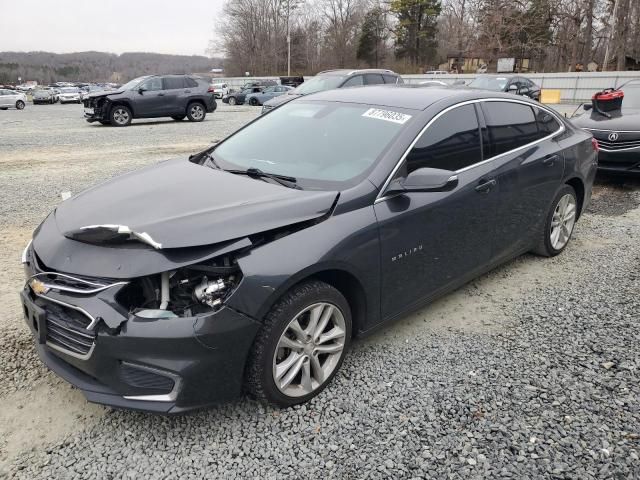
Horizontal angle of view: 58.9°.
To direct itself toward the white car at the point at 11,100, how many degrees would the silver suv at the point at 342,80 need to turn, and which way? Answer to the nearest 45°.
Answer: approximately 90° to its right

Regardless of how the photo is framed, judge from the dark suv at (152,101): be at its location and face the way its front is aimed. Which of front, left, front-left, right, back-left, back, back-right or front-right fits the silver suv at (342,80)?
back-left

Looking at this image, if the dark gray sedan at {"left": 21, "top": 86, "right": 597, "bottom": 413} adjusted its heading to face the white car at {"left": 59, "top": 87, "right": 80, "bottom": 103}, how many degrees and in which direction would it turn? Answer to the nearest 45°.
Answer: approximately 90° to its right

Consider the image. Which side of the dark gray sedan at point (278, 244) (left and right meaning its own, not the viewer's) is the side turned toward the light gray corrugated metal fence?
back

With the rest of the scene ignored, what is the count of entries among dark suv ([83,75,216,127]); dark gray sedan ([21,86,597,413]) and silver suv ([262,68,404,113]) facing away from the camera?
0

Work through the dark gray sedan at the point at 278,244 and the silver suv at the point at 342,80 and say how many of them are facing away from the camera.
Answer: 0

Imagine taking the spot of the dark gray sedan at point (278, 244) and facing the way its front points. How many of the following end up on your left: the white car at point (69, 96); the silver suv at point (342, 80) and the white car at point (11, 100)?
0

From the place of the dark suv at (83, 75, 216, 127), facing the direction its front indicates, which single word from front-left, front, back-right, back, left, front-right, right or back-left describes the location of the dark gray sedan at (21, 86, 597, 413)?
left

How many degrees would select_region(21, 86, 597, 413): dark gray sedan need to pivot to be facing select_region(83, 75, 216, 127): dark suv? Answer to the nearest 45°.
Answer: approximately 135° to its right

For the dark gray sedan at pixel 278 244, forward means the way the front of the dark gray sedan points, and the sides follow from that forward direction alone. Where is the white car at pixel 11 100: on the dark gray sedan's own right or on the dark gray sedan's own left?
on the dark gray sedan's own right

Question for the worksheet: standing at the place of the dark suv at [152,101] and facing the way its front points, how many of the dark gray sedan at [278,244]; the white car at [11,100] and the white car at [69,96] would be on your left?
1

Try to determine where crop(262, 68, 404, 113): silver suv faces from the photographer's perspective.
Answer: facing the viewer and to the left of the viewer

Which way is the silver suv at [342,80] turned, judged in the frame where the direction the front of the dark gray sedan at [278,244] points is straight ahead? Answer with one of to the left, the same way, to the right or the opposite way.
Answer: the same way

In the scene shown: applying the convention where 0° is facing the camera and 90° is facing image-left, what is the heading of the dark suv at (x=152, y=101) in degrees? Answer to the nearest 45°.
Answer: approximately 90°
